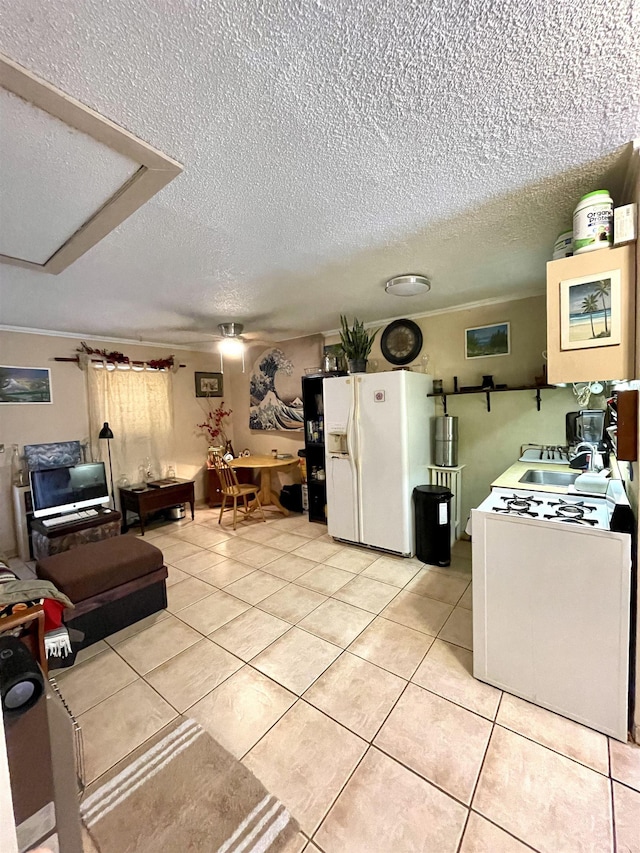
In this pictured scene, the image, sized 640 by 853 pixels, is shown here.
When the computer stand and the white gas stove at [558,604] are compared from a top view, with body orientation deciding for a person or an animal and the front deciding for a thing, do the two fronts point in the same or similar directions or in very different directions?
very different directions

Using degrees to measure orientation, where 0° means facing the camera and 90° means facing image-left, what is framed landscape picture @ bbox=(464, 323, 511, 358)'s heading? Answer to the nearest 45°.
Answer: approximately 45°

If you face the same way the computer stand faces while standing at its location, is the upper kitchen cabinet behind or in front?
in front

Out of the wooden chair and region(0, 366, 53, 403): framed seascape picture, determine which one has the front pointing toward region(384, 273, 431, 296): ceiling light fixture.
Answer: the framed seascape picture

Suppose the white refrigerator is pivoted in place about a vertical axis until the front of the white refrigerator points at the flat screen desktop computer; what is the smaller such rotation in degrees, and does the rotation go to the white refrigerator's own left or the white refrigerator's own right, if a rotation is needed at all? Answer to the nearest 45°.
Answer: approximately 45° to the white refrigerator's own right

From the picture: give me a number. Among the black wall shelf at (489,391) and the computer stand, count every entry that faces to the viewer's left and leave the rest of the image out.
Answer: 0

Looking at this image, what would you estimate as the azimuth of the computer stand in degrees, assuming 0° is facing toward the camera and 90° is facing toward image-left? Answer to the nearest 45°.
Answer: approximately 315°

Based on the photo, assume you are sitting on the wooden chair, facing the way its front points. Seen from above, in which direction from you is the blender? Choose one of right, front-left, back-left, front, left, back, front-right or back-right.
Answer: right

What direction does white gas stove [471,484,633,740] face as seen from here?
to the viewer's left
